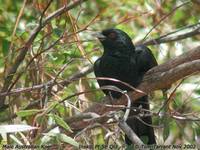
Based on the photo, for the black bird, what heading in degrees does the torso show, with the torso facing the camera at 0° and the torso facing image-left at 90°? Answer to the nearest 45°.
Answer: approximately 45°

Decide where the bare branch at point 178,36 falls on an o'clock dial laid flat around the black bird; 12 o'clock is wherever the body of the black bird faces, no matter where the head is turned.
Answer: The bare branch is roughly at 7 o'clock from the black bird.

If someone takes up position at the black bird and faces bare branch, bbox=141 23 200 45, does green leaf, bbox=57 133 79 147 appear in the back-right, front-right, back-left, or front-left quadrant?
back-right

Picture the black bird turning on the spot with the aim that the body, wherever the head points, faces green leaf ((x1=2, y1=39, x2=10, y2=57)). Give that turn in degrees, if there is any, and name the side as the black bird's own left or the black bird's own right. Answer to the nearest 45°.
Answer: approximately 45° to the black bird's own right

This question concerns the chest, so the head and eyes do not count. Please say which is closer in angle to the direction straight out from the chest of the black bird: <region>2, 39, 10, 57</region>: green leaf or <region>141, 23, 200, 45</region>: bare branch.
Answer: the green leaf

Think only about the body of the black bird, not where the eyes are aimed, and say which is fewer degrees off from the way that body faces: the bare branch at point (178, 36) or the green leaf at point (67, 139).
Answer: the green leaf
